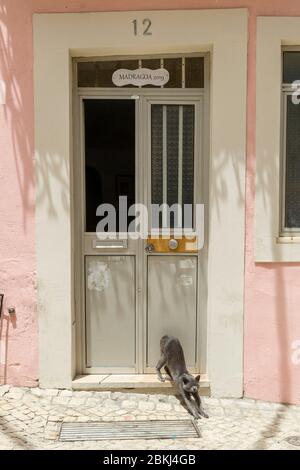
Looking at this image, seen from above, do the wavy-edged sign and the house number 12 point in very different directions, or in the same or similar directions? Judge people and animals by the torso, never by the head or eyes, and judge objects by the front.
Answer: same or similar directions

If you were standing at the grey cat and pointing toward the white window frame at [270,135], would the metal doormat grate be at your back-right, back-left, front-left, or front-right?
back-right

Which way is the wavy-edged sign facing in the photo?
toward the camera

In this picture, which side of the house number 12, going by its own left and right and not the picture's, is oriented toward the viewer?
front

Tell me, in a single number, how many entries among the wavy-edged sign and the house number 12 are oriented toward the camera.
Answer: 2

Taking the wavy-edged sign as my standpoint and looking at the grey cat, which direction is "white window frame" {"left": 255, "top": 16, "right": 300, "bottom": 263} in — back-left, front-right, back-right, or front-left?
front-left

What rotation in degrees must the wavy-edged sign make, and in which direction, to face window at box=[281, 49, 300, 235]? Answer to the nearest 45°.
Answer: approximately 90° to its left

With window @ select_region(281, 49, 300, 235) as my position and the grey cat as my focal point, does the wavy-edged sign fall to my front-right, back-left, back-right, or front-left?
front-right

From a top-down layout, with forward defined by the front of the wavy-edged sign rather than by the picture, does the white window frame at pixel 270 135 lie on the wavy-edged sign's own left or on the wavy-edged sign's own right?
on the wavy-edged sign's own left
